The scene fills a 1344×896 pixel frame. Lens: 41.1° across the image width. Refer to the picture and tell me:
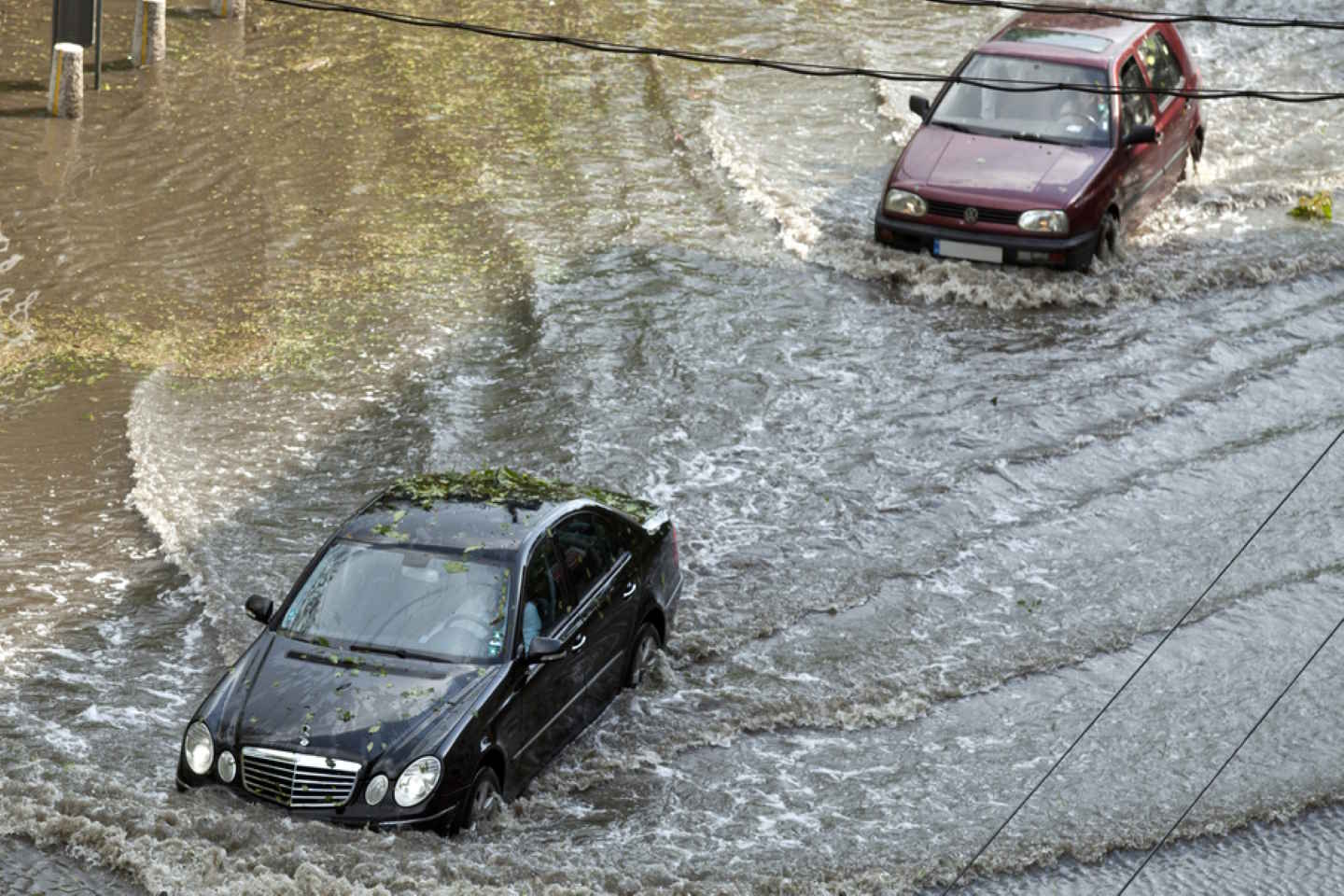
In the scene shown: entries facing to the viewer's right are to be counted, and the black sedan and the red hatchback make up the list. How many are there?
0

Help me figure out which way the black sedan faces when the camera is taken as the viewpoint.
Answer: facing the viewer and to the left of the viewer

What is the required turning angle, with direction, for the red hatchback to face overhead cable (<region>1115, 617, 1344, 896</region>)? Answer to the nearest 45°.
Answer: approximately 45° to its left

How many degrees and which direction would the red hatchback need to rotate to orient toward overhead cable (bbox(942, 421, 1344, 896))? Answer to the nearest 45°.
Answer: approximately 45° to its left

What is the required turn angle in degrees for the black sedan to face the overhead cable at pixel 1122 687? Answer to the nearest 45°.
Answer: approximately 135° to its left

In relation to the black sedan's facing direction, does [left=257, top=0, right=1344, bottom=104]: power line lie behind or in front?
behind

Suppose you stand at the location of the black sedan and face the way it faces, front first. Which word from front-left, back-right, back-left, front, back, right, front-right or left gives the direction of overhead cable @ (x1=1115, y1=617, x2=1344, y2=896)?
back-left

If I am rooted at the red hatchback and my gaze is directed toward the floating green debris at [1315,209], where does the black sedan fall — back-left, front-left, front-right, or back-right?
back-right

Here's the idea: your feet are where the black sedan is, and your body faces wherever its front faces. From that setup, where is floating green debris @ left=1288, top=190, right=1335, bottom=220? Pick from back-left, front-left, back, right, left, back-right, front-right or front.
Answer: back
